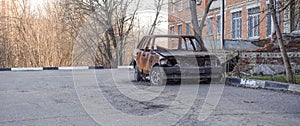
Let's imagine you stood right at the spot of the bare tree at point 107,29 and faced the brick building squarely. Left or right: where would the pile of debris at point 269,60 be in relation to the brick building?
right

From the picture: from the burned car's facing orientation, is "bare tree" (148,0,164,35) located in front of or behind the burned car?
behind

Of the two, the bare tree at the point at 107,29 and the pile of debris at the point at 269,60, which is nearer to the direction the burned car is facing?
the pile of debris

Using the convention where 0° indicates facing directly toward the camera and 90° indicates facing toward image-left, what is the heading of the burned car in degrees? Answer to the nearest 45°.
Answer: approximately 315°

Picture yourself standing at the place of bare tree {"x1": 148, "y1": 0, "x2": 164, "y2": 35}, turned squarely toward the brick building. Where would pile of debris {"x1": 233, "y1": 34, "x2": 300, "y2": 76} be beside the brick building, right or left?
right

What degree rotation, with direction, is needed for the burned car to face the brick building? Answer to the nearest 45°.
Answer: approximately 135° to its left

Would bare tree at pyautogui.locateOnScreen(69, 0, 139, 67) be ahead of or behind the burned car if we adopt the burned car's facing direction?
behind

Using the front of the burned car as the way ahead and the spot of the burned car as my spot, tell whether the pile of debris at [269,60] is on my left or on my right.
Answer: on my left

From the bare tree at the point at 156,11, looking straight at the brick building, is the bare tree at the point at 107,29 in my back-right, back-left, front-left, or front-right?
back-right
